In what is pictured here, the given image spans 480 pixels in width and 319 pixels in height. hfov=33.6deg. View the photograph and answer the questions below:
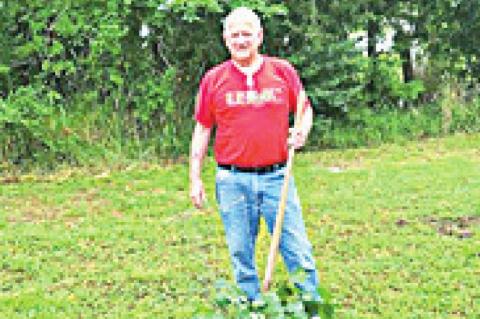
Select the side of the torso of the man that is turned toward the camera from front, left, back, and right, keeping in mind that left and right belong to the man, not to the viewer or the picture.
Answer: front

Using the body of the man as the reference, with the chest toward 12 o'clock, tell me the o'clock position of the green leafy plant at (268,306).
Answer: The green leafy plant is roughly at 12 o'clock from the man.

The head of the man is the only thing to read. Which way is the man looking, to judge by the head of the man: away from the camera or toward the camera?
toward the camera
